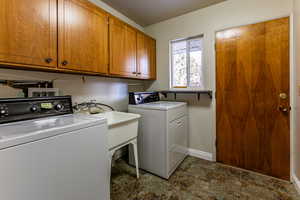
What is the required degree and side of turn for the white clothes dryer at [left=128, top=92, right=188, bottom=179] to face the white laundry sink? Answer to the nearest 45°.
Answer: approximately 90° to its right

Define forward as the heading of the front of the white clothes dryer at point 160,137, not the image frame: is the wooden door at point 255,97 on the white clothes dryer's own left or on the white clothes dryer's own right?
on the white clothes dryer's own left

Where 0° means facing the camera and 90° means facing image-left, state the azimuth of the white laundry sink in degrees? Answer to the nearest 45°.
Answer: approximately 315°
